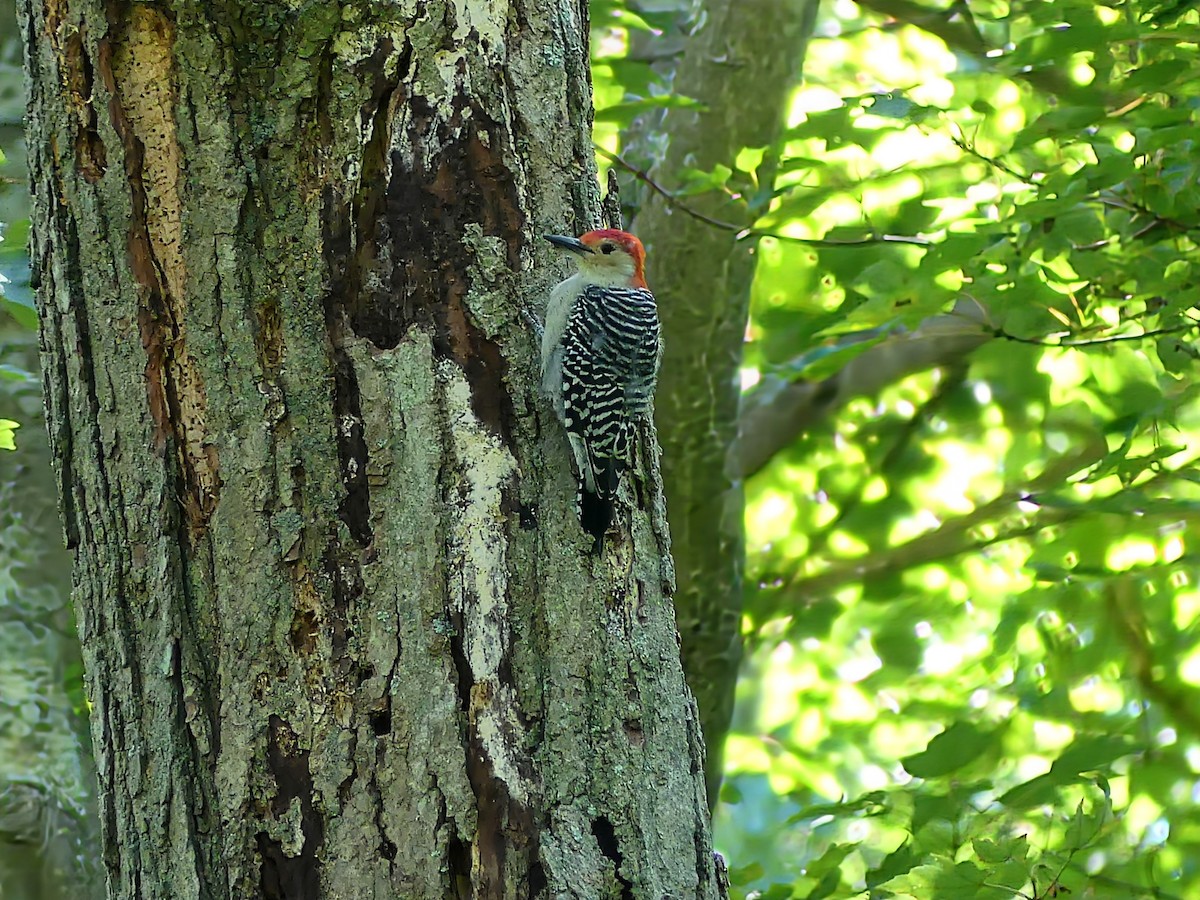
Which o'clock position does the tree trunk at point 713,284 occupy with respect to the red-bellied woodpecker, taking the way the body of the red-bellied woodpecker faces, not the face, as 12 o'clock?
The tree trunk is roughly at 2 o'clock from the red-bellied woodpecker.

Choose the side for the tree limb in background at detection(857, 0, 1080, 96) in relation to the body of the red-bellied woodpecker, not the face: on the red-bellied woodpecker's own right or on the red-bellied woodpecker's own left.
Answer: on the red-bellied woodpecker's own right

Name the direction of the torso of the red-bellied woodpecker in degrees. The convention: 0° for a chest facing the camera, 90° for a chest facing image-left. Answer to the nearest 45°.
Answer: approximately 135°
